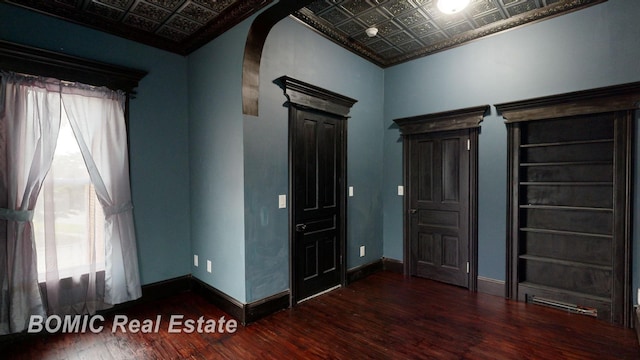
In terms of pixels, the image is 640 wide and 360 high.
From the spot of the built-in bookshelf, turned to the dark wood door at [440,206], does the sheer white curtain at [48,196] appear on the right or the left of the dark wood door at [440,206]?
left

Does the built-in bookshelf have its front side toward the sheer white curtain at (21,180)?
yes

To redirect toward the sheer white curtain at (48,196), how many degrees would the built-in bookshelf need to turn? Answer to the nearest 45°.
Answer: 0° — it already faces it

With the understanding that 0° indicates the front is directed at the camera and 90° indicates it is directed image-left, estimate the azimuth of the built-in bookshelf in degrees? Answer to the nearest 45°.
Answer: approximately 45°

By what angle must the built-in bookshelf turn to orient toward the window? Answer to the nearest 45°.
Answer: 0° — it already faces it
